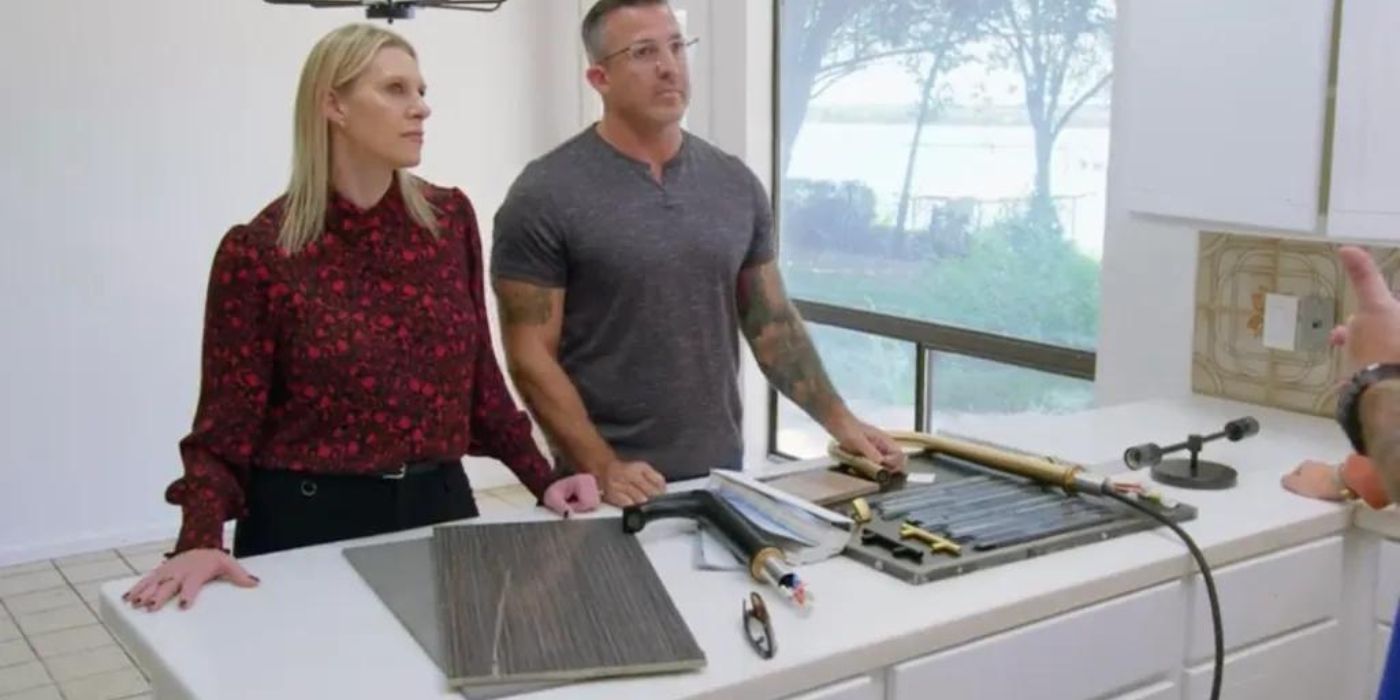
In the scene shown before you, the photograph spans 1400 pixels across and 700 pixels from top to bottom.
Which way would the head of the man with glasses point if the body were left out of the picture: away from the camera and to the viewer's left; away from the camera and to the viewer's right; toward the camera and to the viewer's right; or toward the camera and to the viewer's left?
toward the camera and to the viewer's right

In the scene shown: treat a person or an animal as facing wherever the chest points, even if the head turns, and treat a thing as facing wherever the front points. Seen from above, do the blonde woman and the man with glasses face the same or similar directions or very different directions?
same or similar directions

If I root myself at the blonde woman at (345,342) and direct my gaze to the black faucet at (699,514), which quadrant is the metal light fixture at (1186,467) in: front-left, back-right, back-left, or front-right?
front-left

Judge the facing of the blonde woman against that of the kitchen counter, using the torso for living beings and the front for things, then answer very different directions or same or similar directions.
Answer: same or similar directions

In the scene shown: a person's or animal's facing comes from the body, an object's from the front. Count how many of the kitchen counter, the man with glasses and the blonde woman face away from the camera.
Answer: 0

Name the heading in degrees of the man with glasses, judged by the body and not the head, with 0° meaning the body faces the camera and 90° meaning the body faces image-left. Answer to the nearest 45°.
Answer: approximately 315°

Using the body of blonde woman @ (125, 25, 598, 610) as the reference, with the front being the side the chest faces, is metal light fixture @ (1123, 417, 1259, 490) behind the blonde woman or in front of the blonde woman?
in front

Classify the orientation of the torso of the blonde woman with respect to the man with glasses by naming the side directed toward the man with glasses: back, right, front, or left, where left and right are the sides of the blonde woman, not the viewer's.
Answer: left

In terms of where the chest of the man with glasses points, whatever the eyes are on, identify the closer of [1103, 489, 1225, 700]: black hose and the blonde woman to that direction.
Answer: the black hose

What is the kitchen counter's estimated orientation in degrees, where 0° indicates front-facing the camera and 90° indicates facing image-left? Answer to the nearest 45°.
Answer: approximately 315°

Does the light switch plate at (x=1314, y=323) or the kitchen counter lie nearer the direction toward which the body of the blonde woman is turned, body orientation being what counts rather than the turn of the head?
the kitchen counter

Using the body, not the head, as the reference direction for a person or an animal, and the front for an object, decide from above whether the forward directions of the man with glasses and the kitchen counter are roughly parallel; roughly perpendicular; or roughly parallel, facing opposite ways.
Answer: roughly parallel

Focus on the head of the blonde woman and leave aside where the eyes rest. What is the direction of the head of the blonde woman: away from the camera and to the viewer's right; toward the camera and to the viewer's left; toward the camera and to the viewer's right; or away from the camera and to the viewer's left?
toward the camera and to the viewer's right

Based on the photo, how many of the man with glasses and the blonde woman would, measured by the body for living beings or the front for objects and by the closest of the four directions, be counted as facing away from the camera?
0
